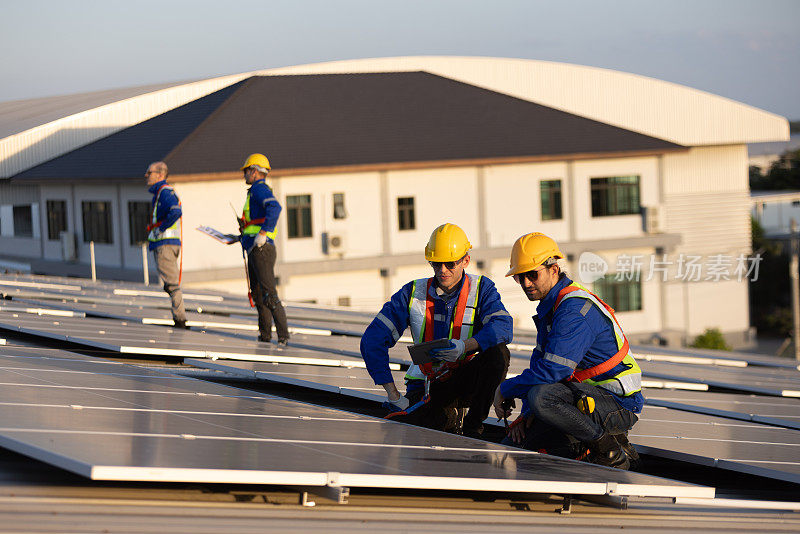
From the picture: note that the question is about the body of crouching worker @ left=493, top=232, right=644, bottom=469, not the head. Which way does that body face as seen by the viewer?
to the viewer's left

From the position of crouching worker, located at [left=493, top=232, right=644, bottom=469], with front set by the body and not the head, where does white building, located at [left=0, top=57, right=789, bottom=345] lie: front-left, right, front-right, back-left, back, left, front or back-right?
right

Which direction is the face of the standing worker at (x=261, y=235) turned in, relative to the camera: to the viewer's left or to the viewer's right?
to the viewer's left

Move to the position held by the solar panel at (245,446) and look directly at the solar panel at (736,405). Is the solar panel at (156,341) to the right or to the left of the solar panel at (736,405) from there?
left

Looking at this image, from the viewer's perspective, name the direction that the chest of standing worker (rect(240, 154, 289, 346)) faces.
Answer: to the viewer's left

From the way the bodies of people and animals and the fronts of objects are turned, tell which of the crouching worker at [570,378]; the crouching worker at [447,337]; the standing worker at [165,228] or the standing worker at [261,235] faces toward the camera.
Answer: the crouching worker at [447,337]

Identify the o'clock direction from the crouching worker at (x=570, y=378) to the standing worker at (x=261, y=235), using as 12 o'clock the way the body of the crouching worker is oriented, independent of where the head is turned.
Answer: The standing worker is roughly at 2 o'clock from the crouching worker.

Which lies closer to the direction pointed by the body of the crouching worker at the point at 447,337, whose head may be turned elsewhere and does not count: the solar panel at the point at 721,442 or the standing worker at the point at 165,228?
the solar panel
